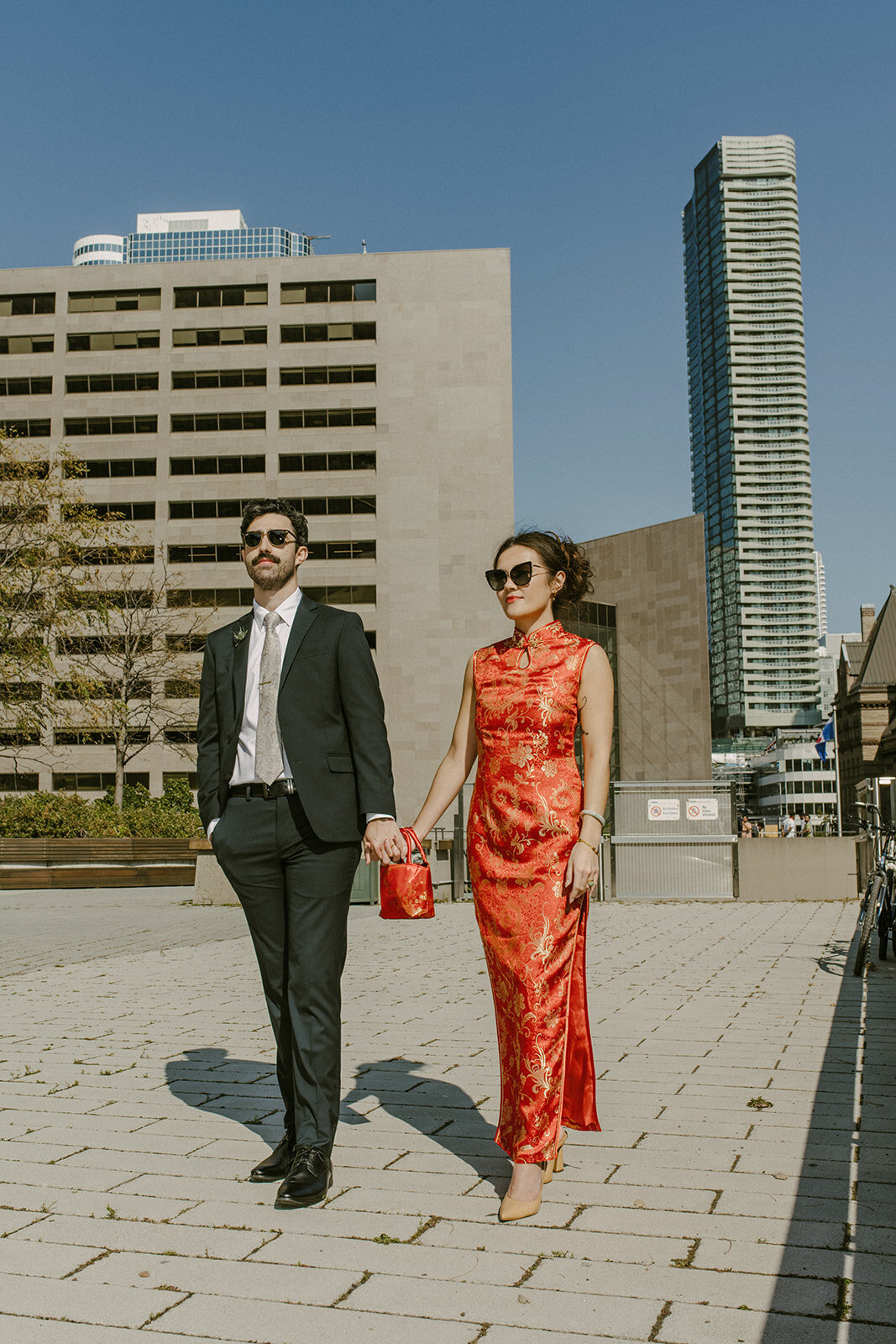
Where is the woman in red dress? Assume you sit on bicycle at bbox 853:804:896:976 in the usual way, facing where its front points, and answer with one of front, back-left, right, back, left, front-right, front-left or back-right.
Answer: front

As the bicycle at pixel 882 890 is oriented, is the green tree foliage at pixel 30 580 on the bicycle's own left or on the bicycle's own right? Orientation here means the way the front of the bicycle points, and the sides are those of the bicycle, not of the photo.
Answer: on the bicycle's own right

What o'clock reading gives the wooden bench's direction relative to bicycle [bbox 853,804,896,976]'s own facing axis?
The wooden bench is roughly at 4 o'clock from the bicycle.

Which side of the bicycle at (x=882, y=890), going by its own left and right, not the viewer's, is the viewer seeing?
front
